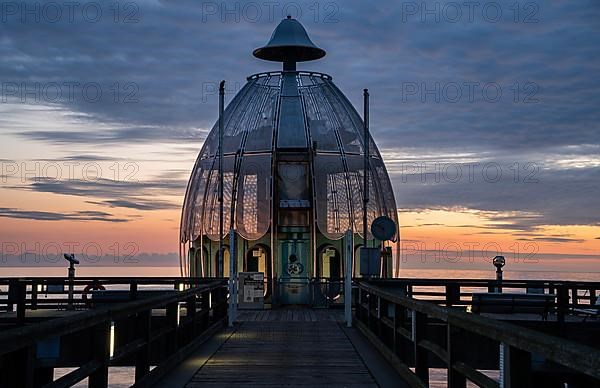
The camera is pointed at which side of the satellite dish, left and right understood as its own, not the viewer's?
front

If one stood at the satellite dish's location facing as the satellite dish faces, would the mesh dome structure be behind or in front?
behind

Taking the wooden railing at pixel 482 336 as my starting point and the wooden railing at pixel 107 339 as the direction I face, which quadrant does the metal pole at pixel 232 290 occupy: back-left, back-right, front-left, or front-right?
front-right

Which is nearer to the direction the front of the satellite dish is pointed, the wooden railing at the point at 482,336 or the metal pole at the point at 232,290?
the wooden railing

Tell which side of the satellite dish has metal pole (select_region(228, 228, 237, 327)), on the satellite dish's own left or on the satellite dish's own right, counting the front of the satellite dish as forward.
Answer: on the satellite dish's own right

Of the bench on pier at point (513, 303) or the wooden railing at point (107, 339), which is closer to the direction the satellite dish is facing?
the wooden railing

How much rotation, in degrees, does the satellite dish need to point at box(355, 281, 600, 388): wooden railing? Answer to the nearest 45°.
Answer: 0° — it already faces it
